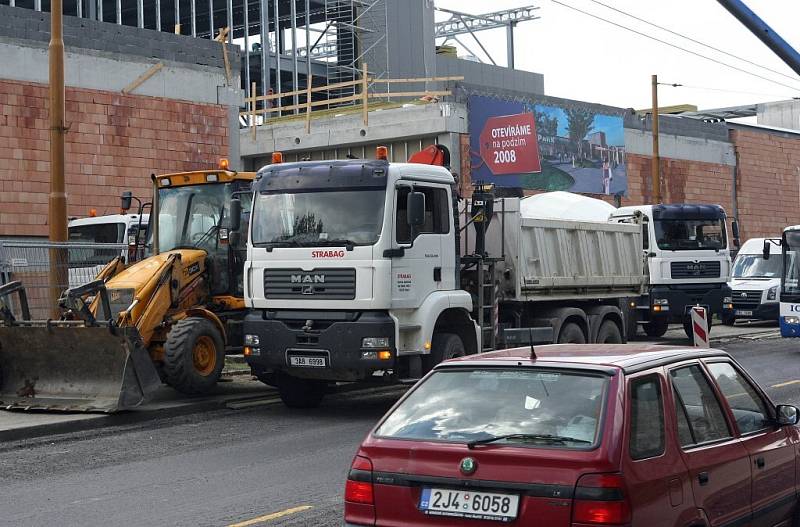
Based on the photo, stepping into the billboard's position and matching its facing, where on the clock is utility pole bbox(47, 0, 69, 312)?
The utility pole is roughly at 2 o'clock from the billboard.

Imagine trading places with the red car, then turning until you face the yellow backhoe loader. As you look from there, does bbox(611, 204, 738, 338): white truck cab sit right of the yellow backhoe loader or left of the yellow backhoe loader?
right

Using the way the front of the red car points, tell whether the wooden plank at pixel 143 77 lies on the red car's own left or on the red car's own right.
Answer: on the red car's own left

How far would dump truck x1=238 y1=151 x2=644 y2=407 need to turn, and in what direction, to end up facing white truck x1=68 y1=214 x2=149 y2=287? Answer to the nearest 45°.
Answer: approximately 90° to its right

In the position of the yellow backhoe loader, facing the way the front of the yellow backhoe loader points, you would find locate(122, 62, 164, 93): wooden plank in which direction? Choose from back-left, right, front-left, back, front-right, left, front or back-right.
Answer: back-right

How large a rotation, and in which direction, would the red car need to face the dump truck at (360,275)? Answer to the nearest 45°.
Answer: approximately 45° to its left

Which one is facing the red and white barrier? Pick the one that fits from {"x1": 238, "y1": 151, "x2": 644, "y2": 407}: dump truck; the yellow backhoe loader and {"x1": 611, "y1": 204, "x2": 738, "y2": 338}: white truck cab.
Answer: the white truck cab

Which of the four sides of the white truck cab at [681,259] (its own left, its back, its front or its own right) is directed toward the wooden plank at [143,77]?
right

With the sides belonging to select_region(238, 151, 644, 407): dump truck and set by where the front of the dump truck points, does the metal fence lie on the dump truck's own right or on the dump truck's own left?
on the dump truck's own right

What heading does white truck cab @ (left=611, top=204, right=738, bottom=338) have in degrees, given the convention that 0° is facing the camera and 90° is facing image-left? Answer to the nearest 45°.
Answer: approximately 0°

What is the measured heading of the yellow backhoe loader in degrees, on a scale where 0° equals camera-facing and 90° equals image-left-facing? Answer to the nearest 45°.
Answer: approximately 45°

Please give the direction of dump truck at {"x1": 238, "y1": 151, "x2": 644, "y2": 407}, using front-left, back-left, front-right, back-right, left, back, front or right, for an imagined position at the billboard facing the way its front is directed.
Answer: front-right

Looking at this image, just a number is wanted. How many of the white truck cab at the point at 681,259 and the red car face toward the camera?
1

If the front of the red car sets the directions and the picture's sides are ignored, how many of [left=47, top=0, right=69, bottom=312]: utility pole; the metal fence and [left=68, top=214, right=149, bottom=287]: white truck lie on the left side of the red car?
3

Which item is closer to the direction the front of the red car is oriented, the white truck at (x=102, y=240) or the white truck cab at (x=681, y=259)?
the white truck cab
